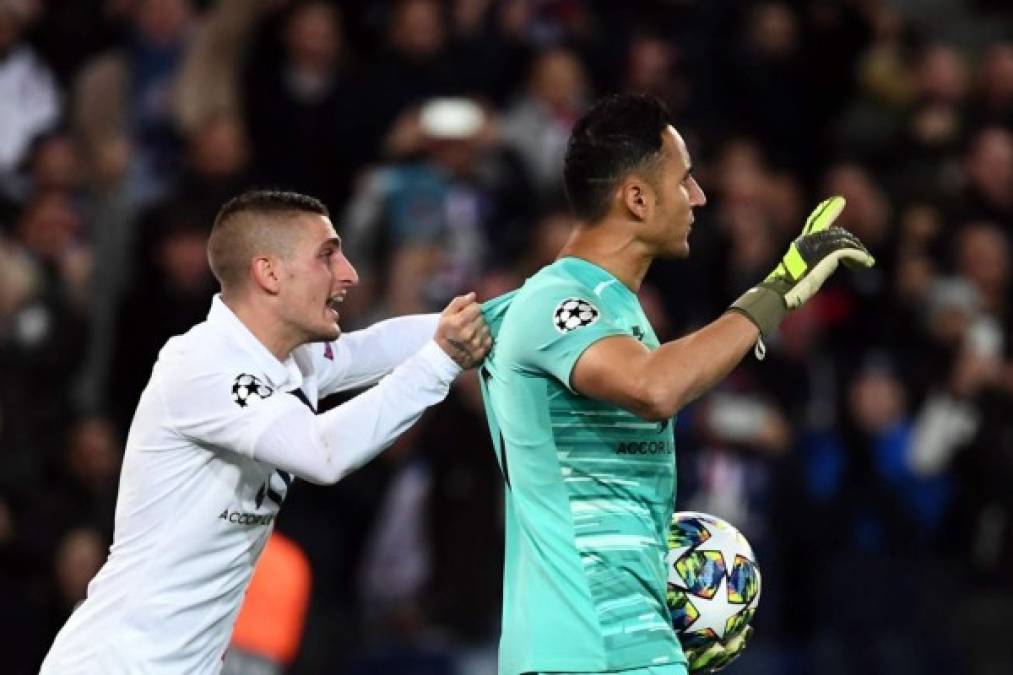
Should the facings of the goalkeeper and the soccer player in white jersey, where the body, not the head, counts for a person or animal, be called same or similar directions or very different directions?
same or similar directions

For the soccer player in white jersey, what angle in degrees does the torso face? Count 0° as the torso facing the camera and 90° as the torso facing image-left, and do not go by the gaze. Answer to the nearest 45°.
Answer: approximately 270°

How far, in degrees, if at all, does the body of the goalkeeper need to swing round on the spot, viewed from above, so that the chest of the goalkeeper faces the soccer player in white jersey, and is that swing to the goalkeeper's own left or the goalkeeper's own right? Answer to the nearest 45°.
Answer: approximately 180°

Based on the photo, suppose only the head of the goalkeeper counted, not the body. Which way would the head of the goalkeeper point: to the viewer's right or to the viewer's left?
to the viewer's right

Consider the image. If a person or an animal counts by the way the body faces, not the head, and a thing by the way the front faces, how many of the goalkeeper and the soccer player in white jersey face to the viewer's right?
2

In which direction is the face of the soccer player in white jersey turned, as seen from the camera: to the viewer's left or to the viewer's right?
to the viewer's right

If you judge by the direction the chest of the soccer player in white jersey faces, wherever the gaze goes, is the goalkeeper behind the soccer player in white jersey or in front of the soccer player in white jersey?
in front

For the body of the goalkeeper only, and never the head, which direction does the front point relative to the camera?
to the viewer's right
